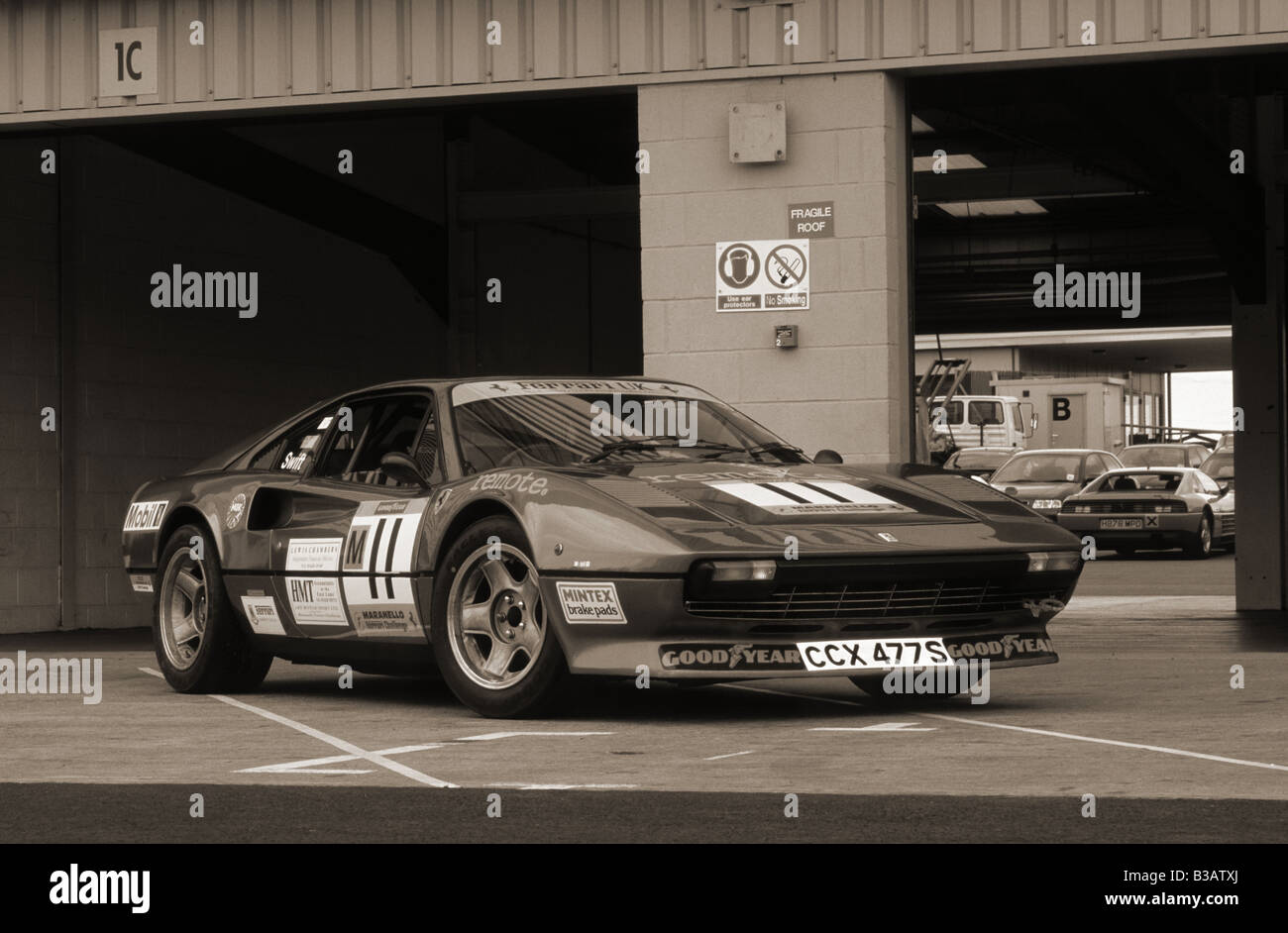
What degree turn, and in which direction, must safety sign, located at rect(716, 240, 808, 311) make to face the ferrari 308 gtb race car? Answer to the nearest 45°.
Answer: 0° — it already faces it

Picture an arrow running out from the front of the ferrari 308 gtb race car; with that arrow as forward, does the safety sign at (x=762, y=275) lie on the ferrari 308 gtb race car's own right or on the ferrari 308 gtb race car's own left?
on the ferrari 308 gtb race car's own left

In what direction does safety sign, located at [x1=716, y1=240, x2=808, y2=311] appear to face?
toward the camera

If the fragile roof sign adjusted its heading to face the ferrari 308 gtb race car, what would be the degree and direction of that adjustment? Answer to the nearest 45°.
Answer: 0° — it already faces it

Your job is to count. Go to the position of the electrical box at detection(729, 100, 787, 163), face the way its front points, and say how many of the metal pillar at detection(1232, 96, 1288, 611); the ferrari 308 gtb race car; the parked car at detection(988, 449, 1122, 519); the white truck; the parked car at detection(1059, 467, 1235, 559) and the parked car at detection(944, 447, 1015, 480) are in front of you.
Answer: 1

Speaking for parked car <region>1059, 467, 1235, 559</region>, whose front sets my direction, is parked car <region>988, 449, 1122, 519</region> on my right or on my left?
on my left

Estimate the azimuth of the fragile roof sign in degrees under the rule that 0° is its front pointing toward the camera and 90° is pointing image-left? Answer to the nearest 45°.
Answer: approximately 0°

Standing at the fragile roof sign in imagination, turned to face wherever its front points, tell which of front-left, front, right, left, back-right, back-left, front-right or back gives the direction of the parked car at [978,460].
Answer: back

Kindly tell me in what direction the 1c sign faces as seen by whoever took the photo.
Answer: facing the viewer
